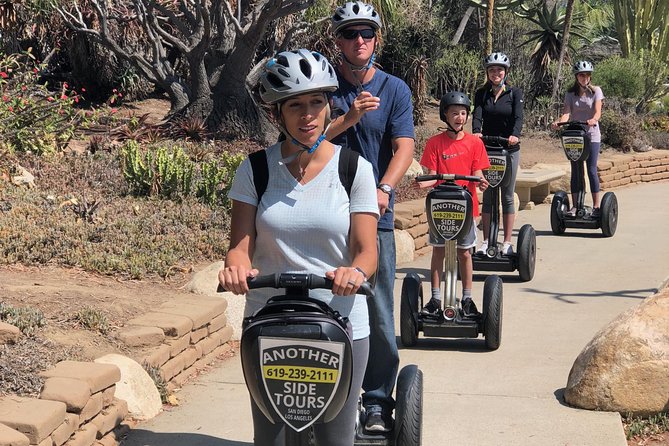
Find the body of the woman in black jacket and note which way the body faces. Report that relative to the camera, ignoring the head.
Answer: toward the camera

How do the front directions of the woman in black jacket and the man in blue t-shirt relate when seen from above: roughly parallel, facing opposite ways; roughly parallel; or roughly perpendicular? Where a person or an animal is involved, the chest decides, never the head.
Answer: roughly parallel

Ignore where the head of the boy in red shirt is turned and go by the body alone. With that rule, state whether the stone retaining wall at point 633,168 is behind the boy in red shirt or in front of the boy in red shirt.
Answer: behind

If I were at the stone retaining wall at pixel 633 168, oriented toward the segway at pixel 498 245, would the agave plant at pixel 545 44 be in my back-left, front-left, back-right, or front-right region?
back-right

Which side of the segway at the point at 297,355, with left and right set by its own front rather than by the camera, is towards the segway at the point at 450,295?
back

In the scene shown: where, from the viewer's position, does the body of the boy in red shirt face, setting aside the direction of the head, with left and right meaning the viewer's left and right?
facing the viewer

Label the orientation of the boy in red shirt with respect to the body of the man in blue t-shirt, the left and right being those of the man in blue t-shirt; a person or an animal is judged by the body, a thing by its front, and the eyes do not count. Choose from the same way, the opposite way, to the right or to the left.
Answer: the same way

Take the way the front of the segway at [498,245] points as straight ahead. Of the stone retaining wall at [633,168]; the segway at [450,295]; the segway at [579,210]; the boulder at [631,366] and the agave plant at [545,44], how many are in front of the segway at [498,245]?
2

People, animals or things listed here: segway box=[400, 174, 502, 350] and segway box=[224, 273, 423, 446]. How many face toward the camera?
2

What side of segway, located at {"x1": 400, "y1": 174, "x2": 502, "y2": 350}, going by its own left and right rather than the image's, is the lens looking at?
front

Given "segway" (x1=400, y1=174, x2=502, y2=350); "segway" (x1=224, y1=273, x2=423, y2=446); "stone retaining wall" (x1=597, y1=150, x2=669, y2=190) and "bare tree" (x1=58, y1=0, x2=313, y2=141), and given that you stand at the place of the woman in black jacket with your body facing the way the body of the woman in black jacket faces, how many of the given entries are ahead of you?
2

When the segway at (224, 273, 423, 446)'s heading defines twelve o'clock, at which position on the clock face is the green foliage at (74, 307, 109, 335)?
The green foliage is roughly at 5 o'clock from the segway.

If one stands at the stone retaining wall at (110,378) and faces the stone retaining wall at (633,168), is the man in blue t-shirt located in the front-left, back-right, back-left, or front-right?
front-right

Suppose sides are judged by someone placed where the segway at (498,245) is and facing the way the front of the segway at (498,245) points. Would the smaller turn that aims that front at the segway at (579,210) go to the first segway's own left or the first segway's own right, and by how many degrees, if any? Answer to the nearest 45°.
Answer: approximately 180°

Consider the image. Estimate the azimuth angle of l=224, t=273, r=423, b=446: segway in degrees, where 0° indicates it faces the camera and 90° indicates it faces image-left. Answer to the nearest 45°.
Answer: approximately 0°

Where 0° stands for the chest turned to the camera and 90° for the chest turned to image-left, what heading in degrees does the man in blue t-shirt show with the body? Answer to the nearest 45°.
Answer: approximately 0°

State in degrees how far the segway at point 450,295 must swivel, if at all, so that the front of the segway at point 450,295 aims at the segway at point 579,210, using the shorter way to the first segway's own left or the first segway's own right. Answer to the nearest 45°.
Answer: approximately 180°
